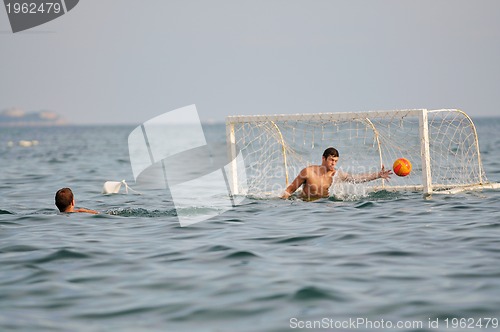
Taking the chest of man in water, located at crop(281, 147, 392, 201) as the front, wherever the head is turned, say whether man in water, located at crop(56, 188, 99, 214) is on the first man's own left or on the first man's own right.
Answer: on the first man's own right

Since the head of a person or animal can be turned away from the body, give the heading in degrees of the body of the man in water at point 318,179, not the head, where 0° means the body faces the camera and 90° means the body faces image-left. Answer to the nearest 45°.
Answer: approximately 315°
